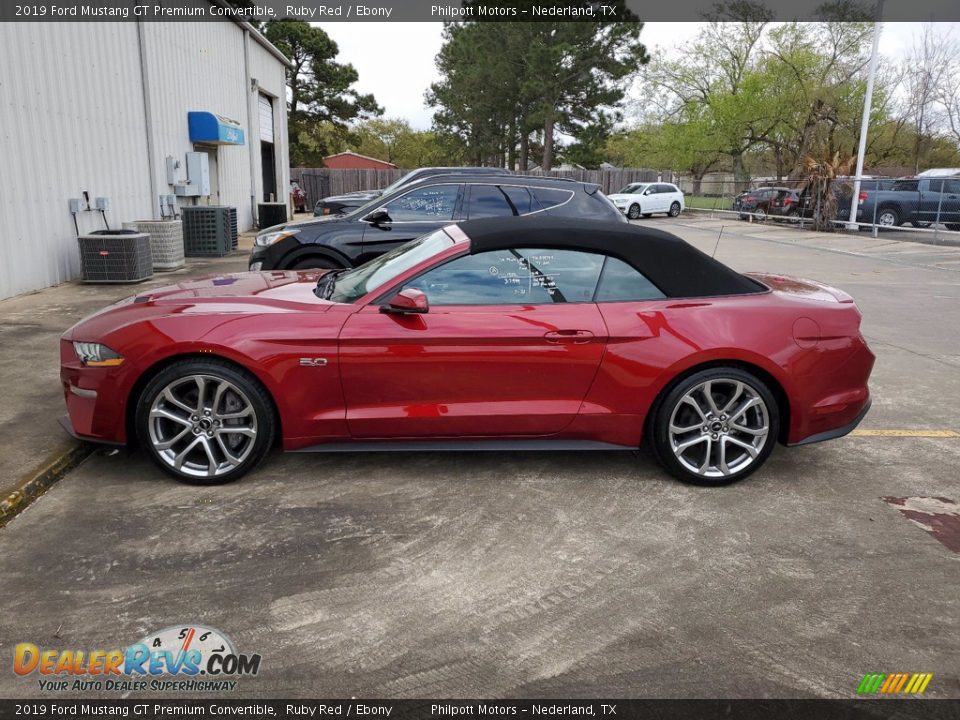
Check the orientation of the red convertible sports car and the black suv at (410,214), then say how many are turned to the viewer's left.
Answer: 2

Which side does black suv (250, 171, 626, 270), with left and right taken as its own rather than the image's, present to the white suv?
right

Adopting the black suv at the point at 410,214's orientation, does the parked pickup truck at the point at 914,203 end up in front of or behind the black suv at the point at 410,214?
behind

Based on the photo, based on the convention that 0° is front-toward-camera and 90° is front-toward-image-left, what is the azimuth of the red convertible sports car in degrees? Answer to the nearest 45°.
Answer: approximately 90°

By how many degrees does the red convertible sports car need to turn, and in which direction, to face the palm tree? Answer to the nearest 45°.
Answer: approximately 135° to its right

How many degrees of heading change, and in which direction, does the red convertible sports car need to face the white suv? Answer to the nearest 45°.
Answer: approximately 90° to its right

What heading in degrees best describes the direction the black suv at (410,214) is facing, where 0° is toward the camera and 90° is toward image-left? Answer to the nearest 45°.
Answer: approximately 90°
